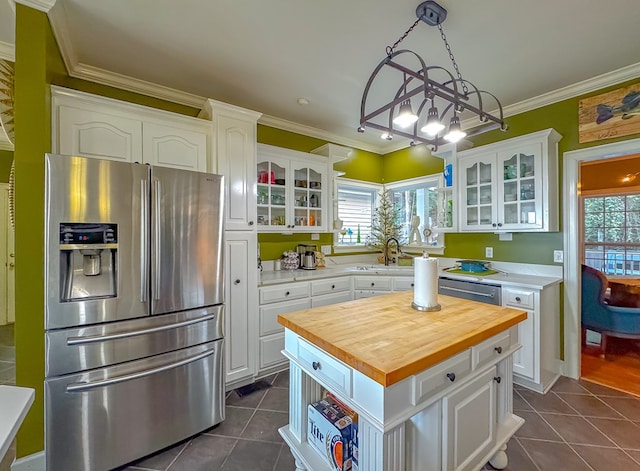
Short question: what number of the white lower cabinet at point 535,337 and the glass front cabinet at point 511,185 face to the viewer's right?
0

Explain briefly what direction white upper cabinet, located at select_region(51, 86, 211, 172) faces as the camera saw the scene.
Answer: facing the viewer and to the right of the viewer

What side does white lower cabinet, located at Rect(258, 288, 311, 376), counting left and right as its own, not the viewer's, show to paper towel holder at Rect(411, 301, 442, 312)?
front

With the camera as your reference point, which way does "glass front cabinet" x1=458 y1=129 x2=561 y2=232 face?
facing the viewer and to the left of the viewer

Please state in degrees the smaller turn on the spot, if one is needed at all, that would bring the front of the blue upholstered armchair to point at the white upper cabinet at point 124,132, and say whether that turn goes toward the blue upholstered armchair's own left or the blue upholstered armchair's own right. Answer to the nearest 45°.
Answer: approximately 180°

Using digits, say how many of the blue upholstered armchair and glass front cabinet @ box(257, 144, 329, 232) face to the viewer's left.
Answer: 0

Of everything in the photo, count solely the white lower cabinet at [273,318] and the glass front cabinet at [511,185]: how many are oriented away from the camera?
0

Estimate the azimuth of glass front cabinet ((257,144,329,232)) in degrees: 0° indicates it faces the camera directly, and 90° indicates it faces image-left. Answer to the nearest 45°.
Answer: approximately 315°
